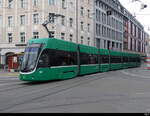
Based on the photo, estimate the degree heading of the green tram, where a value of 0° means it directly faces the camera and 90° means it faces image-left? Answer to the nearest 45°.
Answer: approximately 45°
